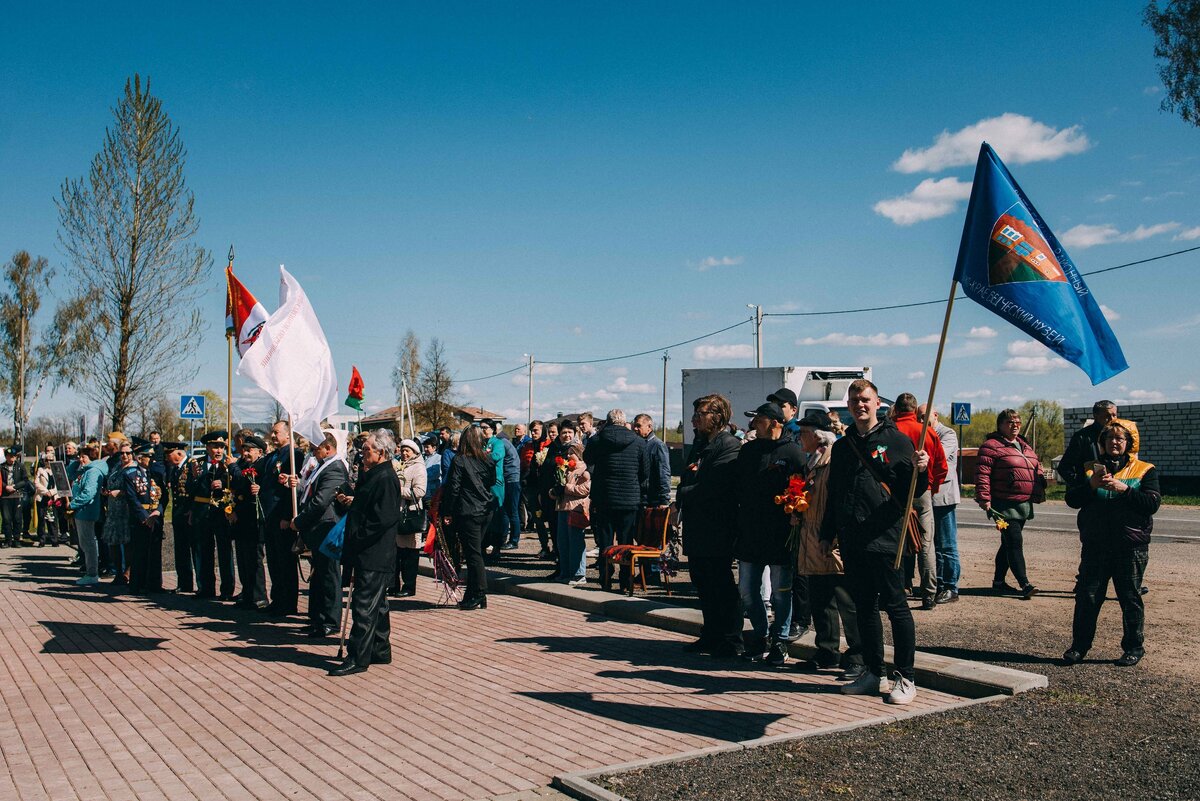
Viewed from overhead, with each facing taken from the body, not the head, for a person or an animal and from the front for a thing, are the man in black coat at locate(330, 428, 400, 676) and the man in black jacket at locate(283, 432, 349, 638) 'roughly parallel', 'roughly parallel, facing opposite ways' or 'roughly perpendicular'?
roughly parallel

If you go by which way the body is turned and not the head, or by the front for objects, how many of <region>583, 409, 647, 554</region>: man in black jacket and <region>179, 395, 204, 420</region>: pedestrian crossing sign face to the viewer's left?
0

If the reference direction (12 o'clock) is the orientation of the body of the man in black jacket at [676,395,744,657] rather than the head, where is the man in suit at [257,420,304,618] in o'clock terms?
The man in suit is roughly at 1 o'clock from the man in black jacket.

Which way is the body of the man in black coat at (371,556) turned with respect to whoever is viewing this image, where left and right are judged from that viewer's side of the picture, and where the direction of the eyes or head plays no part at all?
facing to the left of the viewer

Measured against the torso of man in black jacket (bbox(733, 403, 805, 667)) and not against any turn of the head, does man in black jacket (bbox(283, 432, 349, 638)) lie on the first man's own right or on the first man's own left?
on the first man's own right

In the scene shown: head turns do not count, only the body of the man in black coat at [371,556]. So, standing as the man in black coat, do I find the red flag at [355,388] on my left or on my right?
on my right

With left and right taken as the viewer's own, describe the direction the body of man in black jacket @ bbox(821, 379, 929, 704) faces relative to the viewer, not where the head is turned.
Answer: facing the viewer and to the left of the viewer

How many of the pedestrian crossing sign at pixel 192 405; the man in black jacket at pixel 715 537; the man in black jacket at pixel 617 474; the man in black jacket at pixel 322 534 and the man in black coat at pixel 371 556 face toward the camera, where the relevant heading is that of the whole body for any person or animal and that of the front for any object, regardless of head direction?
1

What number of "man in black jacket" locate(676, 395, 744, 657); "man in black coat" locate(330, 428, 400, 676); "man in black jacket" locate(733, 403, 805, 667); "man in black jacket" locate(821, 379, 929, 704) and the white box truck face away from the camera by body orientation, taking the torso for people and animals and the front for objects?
0

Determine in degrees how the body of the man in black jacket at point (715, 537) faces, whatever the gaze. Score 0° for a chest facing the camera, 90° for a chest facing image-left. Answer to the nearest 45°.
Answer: approximately 90°

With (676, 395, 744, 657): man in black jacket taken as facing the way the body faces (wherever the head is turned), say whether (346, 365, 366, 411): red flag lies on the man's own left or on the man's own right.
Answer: on the man's own right

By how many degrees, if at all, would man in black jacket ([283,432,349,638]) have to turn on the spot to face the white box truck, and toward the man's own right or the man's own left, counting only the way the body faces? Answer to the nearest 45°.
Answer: approximately 135° to the man's own right

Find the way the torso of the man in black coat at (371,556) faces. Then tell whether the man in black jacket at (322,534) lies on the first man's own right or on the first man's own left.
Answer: on the first man's own right

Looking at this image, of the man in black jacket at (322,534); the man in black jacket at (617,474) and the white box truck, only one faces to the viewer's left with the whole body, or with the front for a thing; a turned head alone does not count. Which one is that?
the man in black jacket at (322,534)

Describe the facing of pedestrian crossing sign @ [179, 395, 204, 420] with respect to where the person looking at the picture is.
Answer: facing the viewer

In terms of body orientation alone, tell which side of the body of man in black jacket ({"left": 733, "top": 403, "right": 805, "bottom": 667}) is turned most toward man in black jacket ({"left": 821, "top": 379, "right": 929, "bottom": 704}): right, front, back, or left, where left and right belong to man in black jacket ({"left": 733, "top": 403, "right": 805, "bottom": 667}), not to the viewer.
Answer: left

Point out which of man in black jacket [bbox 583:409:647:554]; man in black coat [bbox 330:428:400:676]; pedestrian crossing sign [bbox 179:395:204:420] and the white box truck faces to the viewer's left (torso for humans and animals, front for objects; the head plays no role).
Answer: the man in black coat

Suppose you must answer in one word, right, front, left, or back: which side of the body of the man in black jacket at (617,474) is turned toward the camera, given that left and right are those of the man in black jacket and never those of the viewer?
back
